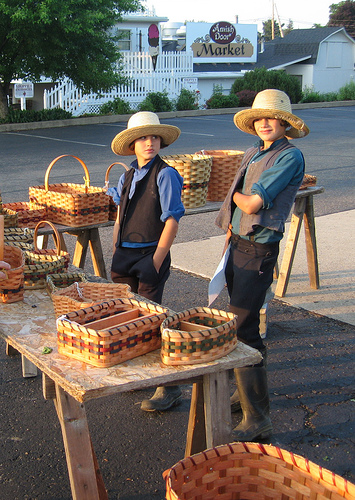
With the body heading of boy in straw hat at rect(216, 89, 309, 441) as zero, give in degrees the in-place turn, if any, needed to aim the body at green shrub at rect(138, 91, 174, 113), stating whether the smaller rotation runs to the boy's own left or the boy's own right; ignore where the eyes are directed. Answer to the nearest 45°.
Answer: approximately 135° to the boy's own right

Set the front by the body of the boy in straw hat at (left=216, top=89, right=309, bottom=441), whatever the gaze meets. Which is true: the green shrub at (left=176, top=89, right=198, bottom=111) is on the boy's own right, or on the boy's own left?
on the boy's own right

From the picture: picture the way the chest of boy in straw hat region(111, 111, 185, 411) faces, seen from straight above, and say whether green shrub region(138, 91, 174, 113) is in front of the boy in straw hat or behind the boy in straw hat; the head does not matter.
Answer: behind

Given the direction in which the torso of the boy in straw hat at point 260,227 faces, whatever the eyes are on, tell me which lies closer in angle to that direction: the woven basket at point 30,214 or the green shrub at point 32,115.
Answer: the woven basket

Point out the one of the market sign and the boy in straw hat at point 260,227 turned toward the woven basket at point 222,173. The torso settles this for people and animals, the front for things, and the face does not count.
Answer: the market sign

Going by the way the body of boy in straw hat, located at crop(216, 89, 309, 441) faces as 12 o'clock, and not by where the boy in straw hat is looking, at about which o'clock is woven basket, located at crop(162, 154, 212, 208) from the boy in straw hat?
The woven basket is roughly at 4 o'clock from the boy in straw hat.

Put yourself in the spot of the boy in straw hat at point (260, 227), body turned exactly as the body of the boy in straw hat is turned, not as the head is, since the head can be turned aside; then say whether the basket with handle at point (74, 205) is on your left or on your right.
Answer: on your right

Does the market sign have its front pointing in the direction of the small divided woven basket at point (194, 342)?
yes
